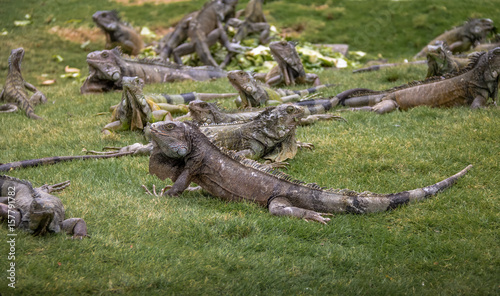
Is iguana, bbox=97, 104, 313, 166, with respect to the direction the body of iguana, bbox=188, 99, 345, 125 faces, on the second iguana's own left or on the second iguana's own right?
on the second iguana's own left

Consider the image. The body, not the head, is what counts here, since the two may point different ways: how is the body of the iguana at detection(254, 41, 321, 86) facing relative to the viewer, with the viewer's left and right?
facing the viewer and to the left of the viewer

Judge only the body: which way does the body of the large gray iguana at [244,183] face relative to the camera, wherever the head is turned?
to the viewer's left

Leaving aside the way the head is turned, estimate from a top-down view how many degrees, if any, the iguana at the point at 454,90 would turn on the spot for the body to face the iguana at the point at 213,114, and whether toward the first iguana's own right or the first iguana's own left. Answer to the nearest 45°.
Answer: approximately 135° to the first iguana's own right

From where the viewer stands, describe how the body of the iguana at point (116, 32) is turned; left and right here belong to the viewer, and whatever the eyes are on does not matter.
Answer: facing to the left of the viewer

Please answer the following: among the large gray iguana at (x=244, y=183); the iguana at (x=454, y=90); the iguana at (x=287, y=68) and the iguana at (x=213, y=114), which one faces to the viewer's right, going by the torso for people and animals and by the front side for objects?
the iguana at (x=454, y=90)

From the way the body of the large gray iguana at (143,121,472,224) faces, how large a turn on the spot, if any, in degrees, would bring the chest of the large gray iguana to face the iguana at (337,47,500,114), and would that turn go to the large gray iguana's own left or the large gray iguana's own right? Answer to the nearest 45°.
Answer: approximately 135° to the large gray iguana's own right

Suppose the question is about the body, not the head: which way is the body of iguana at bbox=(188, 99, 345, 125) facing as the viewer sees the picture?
to the viewer's left

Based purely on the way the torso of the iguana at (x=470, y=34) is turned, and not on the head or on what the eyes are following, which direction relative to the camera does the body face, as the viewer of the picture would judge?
to the viewer's right

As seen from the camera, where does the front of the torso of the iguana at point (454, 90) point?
to the viewer's right

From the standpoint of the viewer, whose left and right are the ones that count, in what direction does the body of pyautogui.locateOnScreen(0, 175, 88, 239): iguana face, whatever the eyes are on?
facing the viewer and to the right of the viewer
